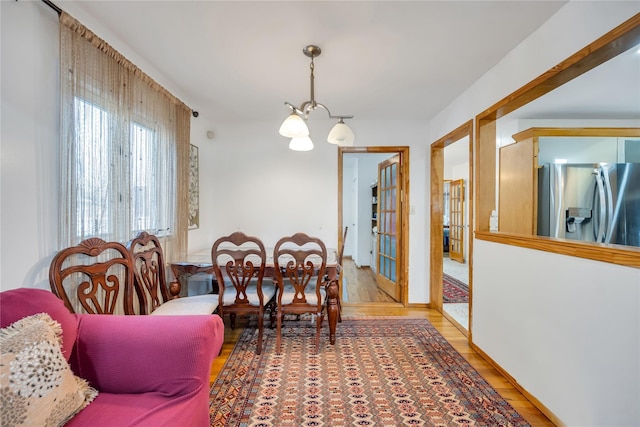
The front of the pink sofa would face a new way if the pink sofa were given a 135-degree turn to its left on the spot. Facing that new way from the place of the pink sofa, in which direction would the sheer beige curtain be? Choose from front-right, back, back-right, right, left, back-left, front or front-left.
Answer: front-right

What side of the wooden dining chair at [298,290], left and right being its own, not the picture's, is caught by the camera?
back

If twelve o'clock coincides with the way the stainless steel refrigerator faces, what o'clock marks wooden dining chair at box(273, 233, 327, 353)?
The wooden dining chair is roughly at 3 o'clock from the stainless steel refrigerator.

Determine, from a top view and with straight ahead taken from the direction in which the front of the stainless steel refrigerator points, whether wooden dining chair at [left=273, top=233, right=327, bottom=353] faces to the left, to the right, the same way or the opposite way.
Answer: the opposite way

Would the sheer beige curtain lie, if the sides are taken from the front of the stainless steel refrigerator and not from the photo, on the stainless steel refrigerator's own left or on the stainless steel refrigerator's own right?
on the stainless steel refrigerator's own right

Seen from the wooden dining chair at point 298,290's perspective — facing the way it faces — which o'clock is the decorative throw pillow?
The decorative throw pillow is roughly at 7 o'clock from the wooden dining chair.

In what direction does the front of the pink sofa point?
to the viewer's right
